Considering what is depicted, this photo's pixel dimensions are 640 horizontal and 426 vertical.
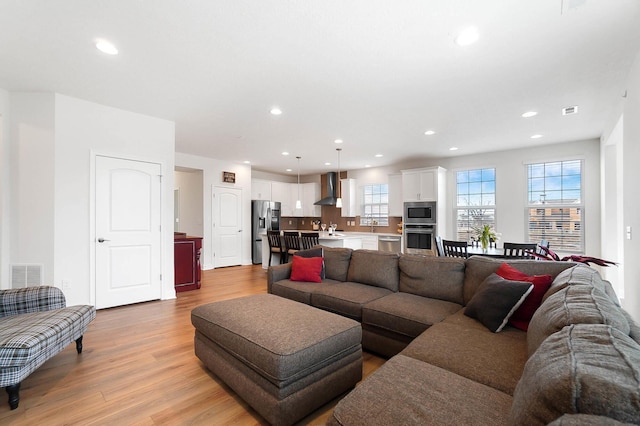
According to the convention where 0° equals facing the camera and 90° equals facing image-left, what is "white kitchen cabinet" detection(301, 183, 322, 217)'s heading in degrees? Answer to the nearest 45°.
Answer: approximately 45°

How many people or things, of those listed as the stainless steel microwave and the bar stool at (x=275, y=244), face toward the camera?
1

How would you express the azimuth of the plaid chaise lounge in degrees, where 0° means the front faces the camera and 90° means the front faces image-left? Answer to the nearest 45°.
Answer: approximately 315°

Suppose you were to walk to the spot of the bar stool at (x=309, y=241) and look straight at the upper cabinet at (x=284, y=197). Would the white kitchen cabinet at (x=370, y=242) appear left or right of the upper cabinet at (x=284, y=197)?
right

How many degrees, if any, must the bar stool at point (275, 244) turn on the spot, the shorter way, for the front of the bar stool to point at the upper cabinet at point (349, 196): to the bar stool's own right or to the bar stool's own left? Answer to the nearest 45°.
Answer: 0° — it already faces it

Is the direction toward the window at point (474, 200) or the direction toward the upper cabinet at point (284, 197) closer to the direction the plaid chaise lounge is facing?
the window

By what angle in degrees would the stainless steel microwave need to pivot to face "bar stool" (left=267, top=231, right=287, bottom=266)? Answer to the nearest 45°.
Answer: approximately 45° to its right

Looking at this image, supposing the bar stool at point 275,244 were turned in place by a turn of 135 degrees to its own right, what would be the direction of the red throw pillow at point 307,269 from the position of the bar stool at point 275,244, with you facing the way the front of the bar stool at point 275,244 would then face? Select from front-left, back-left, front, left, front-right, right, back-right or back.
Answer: front

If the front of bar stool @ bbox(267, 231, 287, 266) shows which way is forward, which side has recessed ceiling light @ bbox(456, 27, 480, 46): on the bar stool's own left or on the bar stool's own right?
on the bar stool's own right

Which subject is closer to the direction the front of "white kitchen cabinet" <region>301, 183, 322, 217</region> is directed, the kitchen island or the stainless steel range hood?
the kitchen island

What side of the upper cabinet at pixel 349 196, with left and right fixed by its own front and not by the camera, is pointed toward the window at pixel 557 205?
left

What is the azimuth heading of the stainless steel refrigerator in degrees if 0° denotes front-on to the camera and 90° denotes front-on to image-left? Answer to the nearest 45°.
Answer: approximately 315°

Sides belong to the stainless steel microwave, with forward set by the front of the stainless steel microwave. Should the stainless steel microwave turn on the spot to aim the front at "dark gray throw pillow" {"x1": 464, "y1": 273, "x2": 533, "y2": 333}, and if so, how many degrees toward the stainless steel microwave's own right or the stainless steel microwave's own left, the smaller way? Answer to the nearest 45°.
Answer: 0° — it already faces it
